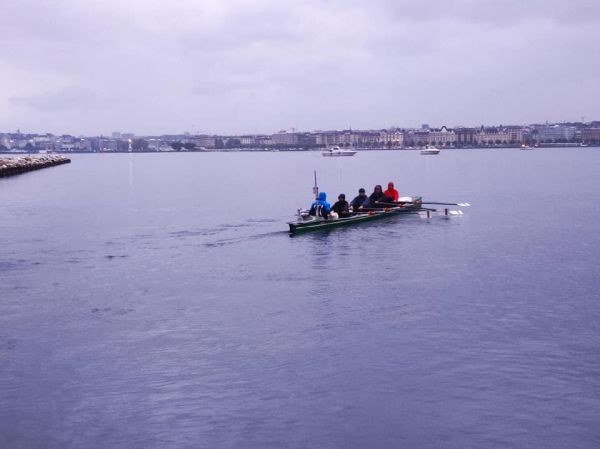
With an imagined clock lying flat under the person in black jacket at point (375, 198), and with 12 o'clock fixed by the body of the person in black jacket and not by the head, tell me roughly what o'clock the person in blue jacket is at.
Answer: The person in blue jacket is roughly at 11 o'clock from the person in black jacket.

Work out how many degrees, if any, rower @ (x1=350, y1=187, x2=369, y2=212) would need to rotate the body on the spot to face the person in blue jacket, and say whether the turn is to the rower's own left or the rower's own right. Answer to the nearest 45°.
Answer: approximately 45° to the rower's own left

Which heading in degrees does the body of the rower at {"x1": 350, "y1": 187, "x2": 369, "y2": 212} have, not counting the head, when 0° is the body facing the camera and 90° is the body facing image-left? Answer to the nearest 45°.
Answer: approximately 45°

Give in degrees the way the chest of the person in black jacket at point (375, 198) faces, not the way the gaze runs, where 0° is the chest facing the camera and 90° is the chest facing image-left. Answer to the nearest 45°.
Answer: approximately 45°

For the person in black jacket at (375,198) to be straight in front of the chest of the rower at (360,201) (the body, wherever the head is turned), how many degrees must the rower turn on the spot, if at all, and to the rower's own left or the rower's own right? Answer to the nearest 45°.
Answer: approximately 180°

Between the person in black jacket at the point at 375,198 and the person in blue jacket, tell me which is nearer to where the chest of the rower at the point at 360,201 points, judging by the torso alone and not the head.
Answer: the person in blue jacket

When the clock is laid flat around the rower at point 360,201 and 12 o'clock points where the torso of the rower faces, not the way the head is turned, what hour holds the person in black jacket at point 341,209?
The person in black jacket is roughly at 11 o'clock from the rower.
